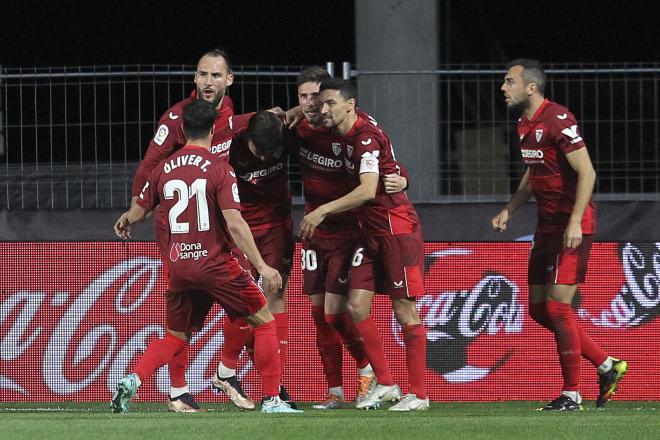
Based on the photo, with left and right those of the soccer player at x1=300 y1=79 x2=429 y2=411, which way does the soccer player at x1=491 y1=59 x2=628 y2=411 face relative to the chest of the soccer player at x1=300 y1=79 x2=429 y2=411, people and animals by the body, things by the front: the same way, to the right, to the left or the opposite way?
the same way

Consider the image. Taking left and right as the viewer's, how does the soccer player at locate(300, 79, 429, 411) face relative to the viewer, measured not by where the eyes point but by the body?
facing the viewer and to the left of the viewer

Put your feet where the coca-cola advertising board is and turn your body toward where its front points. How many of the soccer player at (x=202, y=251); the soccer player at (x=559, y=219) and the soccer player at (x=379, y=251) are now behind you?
0

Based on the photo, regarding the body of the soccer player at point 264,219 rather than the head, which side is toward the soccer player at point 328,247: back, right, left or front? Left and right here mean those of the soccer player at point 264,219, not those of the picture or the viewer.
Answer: left

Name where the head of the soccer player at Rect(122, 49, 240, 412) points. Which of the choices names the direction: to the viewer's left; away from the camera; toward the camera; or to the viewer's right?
toward the camera

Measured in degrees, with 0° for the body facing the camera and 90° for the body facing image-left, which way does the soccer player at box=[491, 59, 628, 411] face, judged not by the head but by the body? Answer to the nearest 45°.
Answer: approximately 45°

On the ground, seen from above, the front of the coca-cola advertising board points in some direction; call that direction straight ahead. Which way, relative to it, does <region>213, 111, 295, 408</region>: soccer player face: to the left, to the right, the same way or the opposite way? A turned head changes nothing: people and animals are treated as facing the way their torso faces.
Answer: the same way

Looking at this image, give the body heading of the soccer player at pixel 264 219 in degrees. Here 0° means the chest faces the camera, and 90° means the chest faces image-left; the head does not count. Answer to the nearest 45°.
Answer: approximately 0°

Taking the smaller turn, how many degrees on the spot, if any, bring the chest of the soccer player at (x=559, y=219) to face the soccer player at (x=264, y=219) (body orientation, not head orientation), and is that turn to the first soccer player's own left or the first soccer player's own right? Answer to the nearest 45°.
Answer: approximately 45° to the first soccer player's own right

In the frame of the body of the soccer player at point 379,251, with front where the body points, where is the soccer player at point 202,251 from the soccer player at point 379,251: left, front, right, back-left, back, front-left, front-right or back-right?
front

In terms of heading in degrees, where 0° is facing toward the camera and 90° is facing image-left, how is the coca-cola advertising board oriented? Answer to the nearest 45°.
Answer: approximately 0°

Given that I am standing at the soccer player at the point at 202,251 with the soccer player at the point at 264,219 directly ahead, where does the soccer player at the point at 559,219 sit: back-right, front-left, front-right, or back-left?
front-right

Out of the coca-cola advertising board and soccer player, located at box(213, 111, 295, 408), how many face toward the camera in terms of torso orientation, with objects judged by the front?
2

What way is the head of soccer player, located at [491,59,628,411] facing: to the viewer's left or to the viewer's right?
to the viewer's left
